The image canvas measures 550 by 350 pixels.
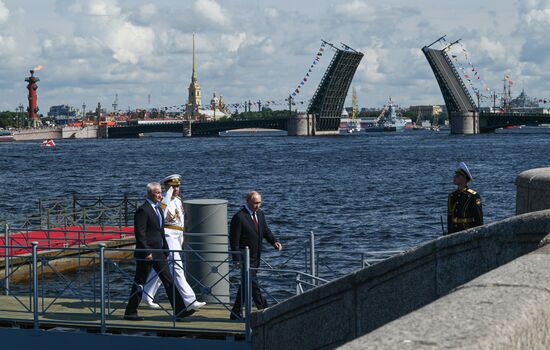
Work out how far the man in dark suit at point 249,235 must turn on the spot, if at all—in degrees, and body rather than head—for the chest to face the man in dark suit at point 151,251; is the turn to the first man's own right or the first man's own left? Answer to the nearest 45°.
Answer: approximately 135° to the first man's own right

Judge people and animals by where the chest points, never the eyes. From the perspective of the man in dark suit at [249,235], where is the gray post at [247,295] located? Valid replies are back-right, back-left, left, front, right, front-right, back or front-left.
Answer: front-right

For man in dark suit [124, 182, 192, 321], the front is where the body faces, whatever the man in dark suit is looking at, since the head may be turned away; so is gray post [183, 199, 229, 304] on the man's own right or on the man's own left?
on the man's own left

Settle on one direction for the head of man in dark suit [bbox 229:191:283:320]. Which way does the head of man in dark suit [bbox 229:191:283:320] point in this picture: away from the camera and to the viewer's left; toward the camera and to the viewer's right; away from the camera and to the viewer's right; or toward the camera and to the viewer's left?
toward the camera and to the viewer's right

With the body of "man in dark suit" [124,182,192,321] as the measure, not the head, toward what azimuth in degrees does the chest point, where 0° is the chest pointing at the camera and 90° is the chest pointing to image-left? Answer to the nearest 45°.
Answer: approximately 270°

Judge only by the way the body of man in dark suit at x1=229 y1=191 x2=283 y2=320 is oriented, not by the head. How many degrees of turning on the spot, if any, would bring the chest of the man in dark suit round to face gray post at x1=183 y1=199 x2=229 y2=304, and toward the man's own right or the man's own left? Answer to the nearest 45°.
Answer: approximately 180°

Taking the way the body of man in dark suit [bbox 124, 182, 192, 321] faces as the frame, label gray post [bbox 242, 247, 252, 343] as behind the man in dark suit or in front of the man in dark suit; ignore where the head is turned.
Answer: in front

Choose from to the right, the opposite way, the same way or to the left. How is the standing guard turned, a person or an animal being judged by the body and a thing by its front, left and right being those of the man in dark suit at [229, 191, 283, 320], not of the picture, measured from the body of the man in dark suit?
to the right

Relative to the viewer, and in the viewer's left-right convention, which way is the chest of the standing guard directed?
facing the viewer and to the left of the viewer

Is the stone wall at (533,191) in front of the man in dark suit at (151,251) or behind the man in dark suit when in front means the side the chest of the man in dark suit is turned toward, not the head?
in front
